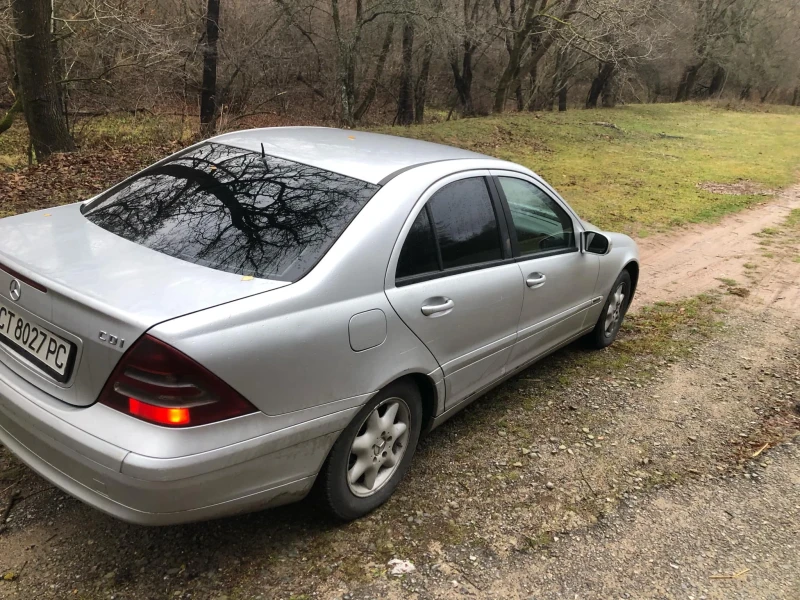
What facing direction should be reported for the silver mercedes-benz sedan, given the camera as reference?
facing away from the viewer and to the right of the viewer
